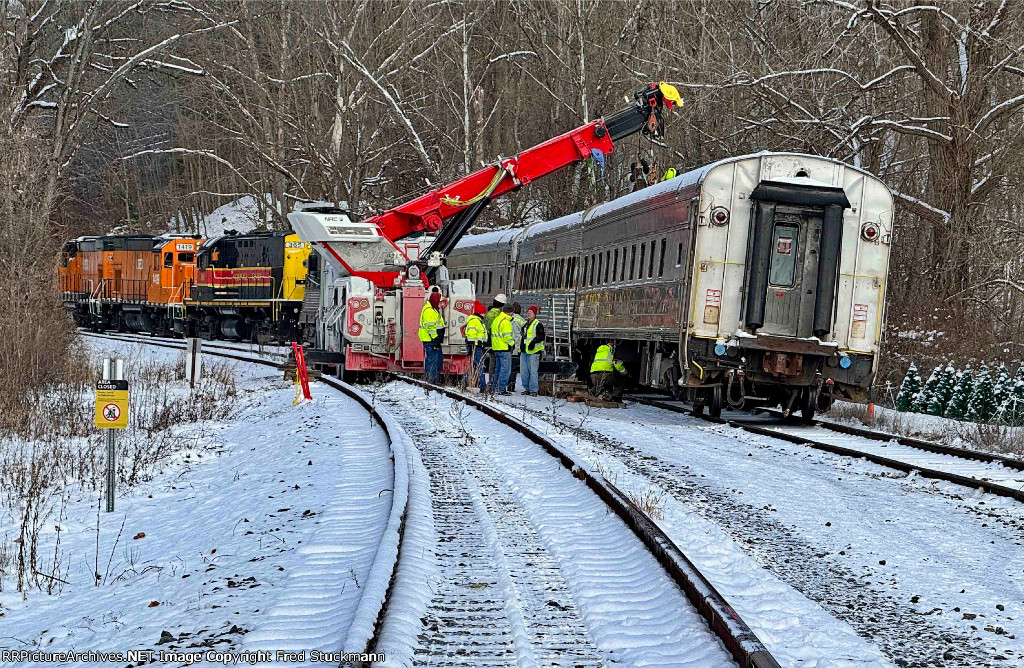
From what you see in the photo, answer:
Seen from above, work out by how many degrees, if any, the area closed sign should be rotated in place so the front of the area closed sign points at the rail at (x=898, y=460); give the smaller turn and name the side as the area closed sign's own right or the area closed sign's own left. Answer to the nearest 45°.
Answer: approximately 90° to the area closed sign's own left

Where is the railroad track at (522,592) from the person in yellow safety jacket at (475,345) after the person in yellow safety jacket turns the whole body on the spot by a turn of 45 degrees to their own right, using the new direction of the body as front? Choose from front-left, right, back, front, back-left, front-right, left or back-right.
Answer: front-right

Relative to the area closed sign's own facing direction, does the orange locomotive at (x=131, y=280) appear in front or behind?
behind

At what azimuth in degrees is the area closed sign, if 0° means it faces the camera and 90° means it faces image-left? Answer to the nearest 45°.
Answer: approximately 0°

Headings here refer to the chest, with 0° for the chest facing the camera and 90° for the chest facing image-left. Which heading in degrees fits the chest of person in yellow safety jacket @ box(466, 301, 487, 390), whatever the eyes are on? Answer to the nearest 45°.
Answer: approximately 270°

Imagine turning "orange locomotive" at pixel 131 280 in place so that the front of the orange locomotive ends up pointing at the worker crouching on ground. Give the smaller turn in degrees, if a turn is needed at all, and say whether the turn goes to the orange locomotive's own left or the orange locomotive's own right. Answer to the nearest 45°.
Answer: approximately 45° to the orange locomotive's own right

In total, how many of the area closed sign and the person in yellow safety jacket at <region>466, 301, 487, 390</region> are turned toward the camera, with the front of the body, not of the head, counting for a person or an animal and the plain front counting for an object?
1

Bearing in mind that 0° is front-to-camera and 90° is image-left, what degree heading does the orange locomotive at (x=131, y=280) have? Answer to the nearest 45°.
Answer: approximately 315°

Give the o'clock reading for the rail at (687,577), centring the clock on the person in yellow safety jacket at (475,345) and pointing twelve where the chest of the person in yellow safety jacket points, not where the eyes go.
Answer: The rail is roughly at 3 o'clock from the person in yellow safety jacket.
